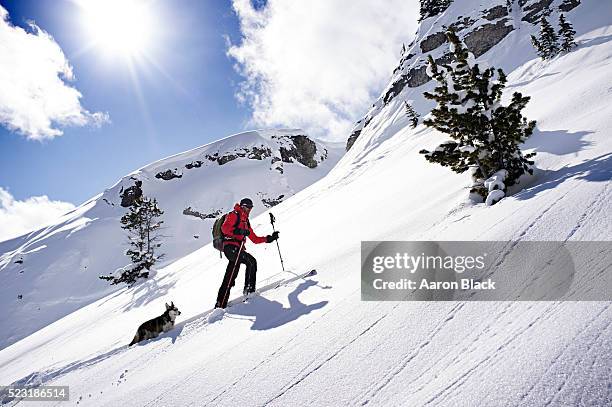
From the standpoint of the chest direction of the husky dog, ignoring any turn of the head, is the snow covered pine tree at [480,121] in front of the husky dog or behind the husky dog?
in front

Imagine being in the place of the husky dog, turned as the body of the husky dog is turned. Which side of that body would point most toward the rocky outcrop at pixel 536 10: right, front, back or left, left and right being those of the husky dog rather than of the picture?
front

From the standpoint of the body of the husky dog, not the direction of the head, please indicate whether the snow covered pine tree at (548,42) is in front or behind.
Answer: in front

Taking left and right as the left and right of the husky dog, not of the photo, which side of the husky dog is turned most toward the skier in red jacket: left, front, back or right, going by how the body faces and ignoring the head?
front

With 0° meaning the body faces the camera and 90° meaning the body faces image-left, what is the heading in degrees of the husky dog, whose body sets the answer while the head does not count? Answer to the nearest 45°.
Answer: approximately 270°

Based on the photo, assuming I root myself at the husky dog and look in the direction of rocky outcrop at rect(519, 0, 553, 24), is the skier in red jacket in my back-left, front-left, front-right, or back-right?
front-right

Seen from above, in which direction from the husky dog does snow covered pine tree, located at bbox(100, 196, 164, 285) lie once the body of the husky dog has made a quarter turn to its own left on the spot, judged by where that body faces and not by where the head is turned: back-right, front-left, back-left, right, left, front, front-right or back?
front

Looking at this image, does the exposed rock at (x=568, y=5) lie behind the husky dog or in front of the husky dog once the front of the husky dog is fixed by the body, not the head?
in front
